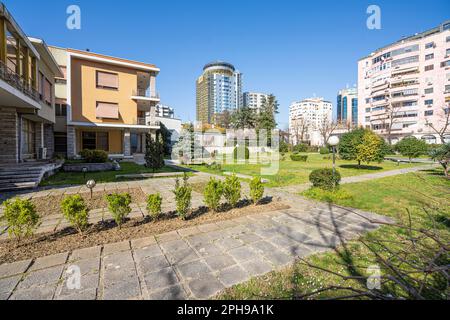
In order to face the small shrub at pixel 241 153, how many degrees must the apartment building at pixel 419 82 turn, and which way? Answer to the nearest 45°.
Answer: approximately 45° to its left

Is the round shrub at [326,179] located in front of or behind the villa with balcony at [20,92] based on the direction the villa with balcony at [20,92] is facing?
in front

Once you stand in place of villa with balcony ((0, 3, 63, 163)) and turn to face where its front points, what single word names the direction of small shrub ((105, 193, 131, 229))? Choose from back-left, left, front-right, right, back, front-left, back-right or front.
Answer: front-right

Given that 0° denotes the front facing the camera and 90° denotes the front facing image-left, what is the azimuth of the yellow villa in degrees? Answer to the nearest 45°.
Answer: approximately 315°

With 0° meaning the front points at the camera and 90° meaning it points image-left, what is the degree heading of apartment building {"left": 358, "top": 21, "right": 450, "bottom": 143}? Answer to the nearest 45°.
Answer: approximately 45°

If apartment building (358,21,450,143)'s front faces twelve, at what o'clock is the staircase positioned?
The staircase is roughly at 11 o'clock from the apartment building.

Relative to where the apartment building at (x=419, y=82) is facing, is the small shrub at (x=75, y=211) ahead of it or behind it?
ahead

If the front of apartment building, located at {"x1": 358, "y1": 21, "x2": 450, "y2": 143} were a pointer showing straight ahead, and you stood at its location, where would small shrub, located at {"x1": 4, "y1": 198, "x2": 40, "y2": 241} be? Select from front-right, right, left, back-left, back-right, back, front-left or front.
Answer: front-left
